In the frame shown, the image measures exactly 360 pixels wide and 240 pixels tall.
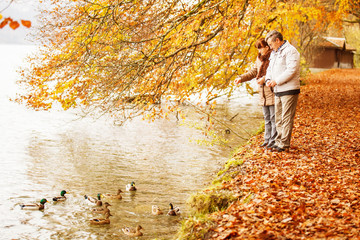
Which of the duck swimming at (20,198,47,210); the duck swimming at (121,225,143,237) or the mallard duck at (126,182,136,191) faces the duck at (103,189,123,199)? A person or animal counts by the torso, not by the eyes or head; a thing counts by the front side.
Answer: the duck swimming at (20,198,47,210)

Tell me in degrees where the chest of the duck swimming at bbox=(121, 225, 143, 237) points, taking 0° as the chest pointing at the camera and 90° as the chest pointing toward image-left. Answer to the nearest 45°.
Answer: approximately 270°

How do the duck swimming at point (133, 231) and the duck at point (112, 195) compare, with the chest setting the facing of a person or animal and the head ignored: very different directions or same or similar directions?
same or similar directions

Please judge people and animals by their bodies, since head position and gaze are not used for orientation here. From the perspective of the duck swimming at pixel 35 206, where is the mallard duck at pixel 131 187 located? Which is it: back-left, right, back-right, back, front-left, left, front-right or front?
front

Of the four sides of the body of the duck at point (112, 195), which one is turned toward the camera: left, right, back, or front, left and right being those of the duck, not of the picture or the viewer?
right

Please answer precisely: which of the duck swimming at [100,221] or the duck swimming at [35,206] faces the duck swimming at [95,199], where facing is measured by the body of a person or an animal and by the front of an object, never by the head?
the duck swimming at [35,206]

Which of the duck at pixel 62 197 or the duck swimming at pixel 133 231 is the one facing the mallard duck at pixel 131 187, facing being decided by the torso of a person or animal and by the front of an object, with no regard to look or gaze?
the duck

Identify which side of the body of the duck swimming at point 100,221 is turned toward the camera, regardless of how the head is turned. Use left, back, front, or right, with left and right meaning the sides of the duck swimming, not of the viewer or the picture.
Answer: right

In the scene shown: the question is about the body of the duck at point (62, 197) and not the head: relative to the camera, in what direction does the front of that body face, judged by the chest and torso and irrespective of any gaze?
to the viewer's right

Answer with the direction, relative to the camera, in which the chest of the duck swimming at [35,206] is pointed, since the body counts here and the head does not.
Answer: to the viewer's right

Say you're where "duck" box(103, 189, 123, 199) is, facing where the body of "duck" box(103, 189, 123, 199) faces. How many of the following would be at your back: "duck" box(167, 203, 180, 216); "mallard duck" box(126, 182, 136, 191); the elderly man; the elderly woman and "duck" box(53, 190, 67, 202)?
1

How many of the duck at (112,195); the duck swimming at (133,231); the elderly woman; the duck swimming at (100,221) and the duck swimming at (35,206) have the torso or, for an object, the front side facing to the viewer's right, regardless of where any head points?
4

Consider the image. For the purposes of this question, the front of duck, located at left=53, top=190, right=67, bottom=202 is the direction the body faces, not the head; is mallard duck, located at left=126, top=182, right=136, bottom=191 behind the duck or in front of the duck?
in front

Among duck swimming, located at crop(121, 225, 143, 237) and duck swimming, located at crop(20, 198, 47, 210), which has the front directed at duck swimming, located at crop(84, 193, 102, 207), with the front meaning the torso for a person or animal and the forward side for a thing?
duck swimming, located at crop(20, 198, 47, 210)
